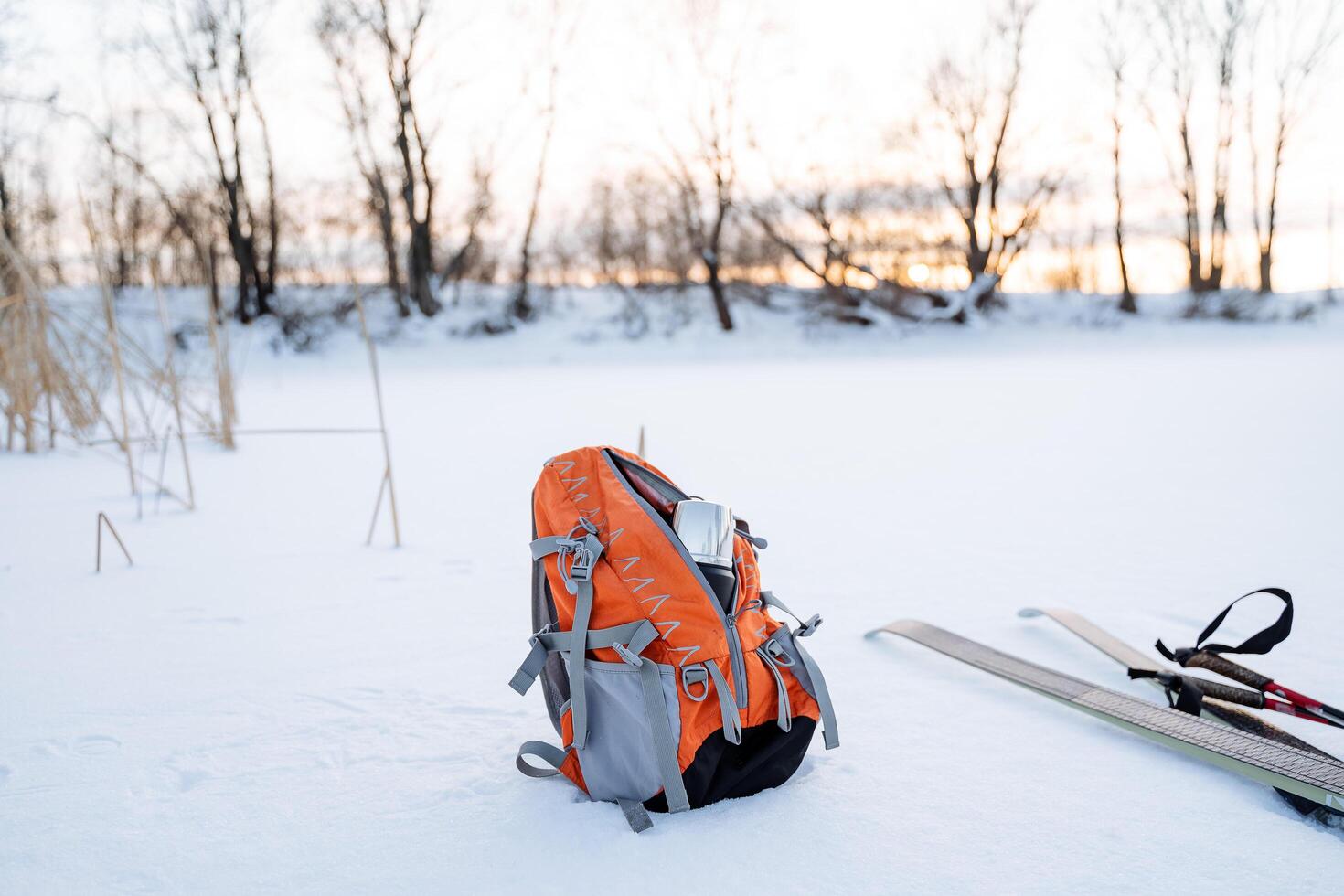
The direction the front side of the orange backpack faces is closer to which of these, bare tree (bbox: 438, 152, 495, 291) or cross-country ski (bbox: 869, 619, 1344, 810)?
the cross-country ski

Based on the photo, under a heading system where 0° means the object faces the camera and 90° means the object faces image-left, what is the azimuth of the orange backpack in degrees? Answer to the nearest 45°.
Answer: approximately 315°

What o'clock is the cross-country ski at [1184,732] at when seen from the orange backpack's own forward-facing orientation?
The cross-country ski is roughly at 10 o'clock from the orange backpack.

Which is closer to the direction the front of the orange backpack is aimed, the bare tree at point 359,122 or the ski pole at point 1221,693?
the ski pole

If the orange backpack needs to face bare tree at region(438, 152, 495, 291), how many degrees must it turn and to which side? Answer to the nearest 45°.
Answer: approximately 135° to its left
